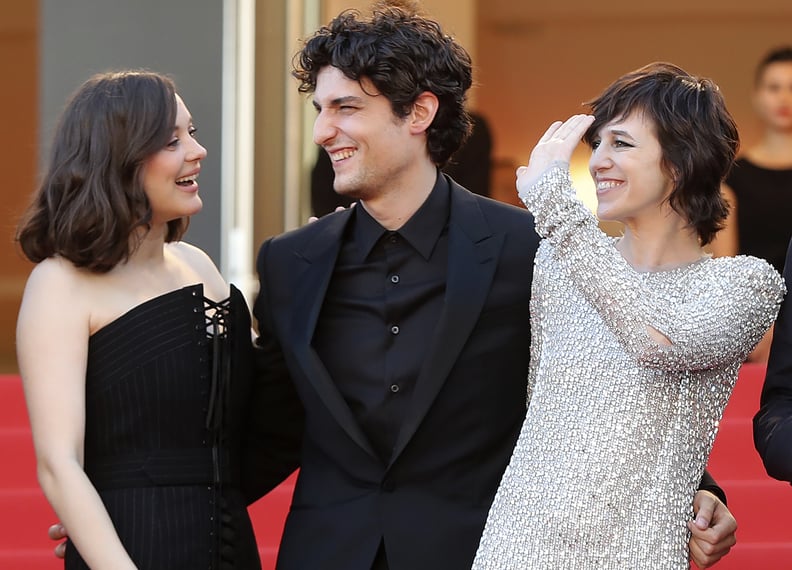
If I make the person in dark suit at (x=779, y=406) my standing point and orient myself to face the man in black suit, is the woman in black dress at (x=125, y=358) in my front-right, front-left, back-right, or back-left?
front-left

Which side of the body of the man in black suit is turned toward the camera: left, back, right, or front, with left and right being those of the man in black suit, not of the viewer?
front

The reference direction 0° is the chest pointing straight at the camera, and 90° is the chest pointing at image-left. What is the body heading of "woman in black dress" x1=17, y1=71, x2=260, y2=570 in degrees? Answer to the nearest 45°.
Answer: approximately 315°

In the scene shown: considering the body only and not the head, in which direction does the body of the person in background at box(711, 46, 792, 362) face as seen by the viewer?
toward the camera

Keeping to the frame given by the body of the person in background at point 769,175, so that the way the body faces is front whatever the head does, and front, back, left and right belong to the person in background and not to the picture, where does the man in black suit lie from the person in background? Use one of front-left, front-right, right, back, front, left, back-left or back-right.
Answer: front

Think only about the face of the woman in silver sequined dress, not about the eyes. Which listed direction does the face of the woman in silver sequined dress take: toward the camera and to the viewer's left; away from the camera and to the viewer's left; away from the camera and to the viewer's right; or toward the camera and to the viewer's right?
toward the camera and to the viewer's left

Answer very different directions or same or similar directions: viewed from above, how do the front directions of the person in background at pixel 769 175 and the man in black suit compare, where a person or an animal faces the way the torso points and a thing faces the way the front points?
same or similar directions

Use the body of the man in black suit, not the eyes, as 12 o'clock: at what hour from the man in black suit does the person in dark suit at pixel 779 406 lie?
The person in dark suit is roughly at 10 o'clock from the man in black suit.

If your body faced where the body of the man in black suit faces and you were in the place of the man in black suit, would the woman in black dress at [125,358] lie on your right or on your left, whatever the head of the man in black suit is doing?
on your right

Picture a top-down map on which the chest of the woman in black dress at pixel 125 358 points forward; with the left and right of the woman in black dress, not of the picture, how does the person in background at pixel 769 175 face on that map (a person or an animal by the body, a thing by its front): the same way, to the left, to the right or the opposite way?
to the right

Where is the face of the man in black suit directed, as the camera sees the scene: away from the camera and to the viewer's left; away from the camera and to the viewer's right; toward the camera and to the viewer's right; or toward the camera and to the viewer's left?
toward the camera and to the viewer's left

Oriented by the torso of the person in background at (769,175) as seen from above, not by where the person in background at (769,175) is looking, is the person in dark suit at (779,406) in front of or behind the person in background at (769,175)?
in front

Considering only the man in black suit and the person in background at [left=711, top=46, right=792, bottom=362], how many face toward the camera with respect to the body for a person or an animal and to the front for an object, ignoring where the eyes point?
2

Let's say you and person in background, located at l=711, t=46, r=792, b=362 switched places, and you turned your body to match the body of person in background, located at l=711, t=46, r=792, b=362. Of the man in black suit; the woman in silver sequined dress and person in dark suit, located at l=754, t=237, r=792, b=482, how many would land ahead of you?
3

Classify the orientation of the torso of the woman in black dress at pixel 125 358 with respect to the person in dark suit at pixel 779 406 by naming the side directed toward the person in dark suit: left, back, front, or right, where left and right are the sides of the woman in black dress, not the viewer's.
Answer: front

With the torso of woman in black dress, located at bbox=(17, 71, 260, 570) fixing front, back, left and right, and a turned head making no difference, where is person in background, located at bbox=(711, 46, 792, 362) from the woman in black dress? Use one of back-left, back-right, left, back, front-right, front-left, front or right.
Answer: left
